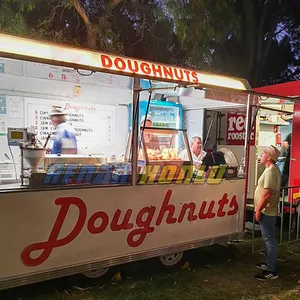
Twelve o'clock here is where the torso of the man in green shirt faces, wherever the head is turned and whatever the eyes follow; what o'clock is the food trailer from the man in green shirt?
The food trailer is roughly at 11 o'clock from the man in green shirt.

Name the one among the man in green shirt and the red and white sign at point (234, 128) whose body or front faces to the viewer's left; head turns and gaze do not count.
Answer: the man in green shirt

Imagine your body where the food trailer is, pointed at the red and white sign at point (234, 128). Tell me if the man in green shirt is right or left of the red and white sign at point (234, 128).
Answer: right

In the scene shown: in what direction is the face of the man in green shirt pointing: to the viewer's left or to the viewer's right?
to the viewer's left

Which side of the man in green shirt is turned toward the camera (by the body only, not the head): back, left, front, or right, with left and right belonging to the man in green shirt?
left

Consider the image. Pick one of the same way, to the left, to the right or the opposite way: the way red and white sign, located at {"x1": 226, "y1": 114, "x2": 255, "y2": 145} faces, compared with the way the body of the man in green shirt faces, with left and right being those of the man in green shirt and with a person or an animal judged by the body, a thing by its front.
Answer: to the left

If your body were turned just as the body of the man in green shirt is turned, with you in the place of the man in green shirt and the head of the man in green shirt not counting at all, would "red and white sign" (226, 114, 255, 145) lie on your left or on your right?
on your right
